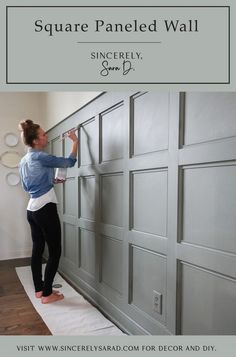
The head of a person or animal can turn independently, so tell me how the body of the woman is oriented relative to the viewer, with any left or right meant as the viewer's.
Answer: facing away from the viewer and to the right of the viewer

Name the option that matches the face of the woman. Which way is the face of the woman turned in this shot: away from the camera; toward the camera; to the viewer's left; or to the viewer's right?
to the viewer's right
